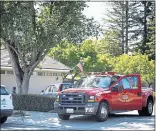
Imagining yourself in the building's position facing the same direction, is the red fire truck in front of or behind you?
in front

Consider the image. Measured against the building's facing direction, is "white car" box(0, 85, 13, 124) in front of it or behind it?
in front

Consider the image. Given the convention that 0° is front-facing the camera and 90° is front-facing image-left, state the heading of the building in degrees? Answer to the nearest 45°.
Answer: approximately 0°

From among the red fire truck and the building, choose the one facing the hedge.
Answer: the building

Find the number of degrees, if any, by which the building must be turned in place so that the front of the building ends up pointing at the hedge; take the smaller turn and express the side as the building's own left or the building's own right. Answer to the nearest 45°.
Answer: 0° — it already faces it

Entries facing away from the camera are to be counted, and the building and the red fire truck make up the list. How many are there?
0
